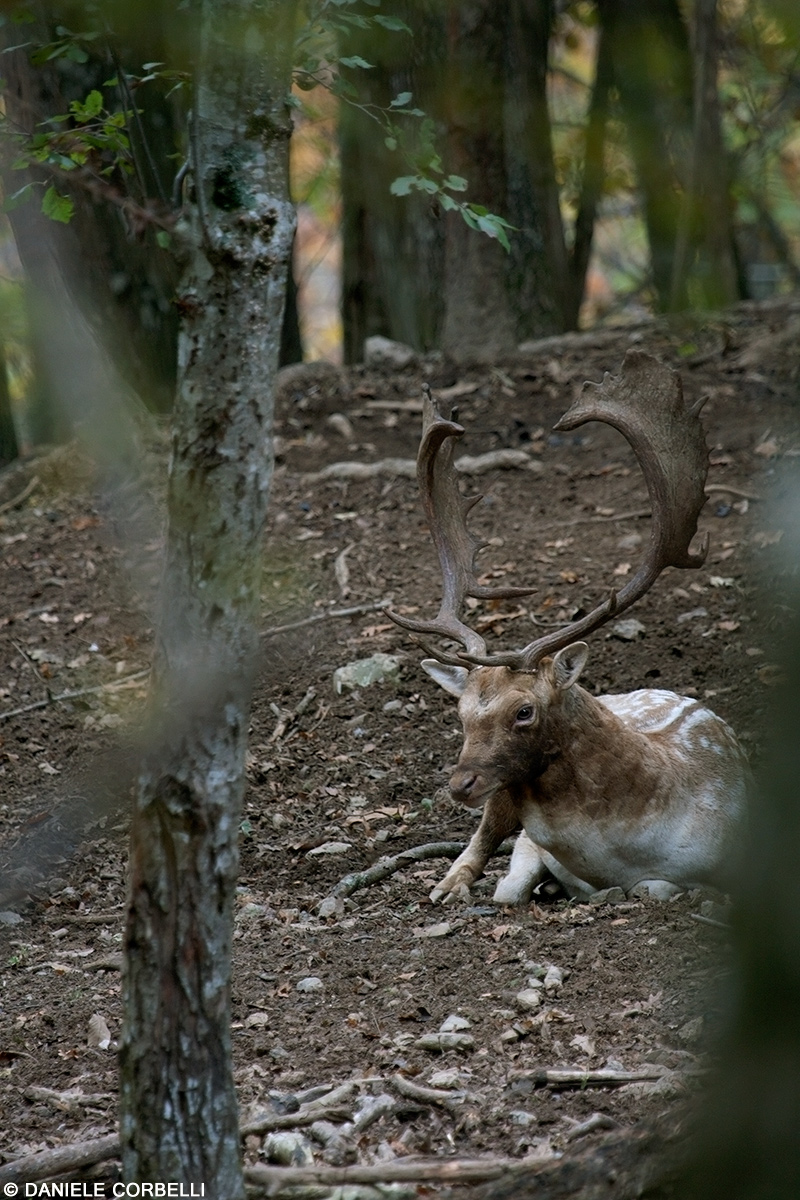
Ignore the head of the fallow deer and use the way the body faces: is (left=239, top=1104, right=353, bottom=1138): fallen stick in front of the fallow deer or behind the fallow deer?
in front

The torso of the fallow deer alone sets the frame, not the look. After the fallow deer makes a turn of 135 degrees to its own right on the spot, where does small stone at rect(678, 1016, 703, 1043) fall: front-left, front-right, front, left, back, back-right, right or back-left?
back

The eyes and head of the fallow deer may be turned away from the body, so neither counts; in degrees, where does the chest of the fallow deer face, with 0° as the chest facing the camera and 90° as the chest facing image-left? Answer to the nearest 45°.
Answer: approximately 45°

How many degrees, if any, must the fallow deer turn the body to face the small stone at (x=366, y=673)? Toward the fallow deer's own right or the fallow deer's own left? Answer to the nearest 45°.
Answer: approximately 90° to the fallow deer's own right

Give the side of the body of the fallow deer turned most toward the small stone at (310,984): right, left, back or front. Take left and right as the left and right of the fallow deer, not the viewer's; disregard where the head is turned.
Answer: front

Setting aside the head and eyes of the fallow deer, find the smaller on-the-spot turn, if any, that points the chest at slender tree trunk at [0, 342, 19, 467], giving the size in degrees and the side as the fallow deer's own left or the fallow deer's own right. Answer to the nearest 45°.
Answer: approximately 90° to the fallow deer's own right

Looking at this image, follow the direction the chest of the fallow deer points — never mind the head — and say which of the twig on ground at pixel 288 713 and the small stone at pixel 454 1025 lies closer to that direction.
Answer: the small stone

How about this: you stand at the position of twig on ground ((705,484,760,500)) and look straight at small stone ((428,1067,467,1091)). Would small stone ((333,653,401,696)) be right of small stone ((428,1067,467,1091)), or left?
right

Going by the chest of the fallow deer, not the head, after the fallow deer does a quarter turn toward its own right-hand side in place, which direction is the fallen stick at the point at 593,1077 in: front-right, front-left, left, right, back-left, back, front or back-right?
back-left

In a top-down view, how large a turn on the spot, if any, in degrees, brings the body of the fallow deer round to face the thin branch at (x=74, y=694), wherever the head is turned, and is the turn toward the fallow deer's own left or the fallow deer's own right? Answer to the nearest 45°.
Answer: approximately 90° to the fallow deer's own right

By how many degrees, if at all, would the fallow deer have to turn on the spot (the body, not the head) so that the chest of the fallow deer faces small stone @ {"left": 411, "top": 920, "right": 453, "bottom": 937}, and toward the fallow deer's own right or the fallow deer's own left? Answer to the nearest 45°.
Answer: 0° — it already faces it

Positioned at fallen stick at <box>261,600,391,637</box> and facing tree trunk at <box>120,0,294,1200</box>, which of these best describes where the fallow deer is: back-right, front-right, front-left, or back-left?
front-left

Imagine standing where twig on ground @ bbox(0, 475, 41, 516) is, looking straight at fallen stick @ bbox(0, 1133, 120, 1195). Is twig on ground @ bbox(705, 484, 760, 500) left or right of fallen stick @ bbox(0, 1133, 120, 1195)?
left
